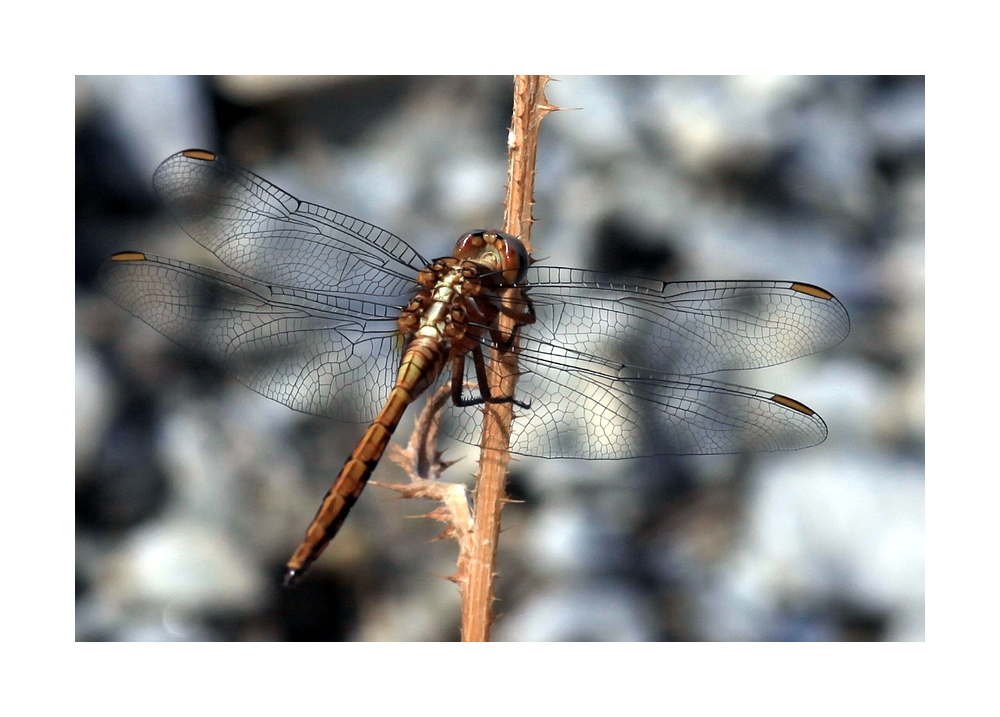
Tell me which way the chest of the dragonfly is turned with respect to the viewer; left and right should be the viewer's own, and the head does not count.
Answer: facing away from the viewer and to the right of the viewer
